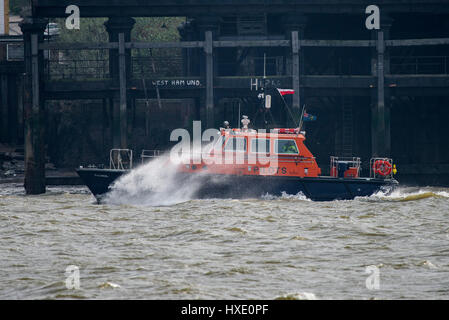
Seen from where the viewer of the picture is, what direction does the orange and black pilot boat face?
facing to the left of the viewer

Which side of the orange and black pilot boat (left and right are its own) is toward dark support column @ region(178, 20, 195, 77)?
right

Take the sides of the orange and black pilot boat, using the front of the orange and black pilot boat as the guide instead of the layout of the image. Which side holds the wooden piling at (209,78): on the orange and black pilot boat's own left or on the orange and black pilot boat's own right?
on the orange and black pilot boat's own right

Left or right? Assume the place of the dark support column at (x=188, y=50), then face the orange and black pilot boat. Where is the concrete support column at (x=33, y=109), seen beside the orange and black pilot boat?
right

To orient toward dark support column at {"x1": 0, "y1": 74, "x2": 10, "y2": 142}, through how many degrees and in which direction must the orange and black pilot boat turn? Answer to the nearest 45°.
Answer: approximately 45° to its right

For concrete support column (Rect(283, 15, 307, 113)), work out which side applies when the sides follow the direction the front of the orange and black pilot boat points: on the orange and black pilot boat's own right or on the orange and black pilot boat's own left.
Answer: on the orange and black pilot boat's own right

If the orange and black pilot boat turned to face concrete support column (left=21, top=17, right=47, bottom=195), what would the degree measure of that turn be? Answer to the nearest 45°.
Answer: approximately 45° to its right
